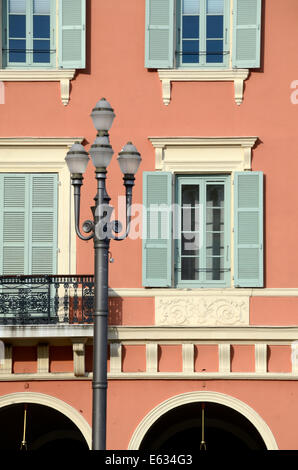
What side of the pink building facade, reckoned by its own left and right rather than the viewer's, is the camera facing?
front

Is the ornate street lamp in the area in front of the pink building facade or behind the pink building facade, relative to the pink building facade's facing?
in front
